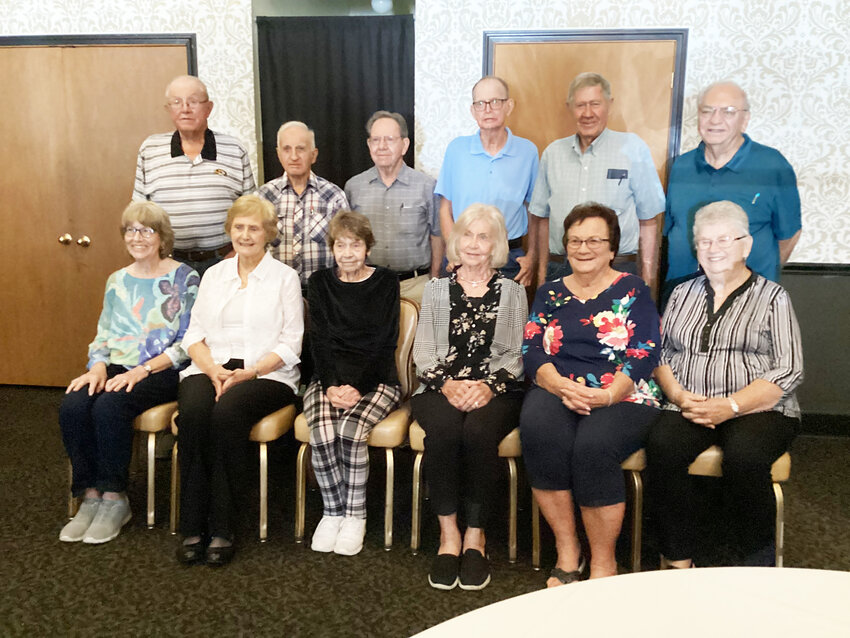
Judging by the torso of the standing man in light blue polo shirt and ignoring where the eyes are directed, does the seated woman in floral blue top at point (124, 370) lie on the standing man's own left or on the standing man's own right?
on the standing man's own right

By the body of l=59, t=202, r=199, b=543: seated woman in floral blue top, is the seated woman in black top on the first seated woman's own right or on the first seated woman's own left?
on the first seated woman's own left

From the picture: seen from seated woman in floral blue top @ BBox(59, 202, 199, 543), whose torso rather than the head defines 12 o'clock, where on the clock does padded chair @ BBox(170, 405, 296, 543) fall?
The padded chair is roughly at 9 o'clock from the seated woman in floral blue top.

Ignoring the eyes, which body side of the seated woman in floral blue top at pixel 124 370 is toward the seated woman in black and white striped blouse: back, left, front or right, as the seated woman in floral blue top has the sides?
left

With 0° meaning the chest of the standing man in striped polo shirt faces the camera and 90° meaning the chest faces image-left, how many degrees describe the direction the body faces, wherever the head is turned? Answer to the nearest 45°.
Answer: approximately 0°

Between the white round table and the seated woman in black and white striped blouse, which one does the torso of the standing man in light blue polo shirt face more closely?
the white round table

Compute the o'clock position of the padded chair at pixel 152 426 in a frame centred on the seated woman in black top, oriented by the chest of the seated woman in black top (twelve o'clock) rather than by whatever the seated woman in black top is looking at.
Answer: The padded chair is roughly at 3 o'clock from the seated woman in black top.

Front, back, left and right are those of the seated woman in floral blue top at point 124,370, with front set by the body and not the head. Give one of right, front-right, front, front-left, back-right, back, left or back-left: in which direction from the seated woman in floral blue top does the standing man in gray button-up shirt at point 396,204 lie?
back-left

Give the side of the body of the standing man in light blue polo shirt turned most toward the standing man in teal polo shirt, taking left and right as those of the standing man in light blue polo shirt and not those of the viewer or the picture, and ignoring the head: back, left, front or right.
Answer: left
